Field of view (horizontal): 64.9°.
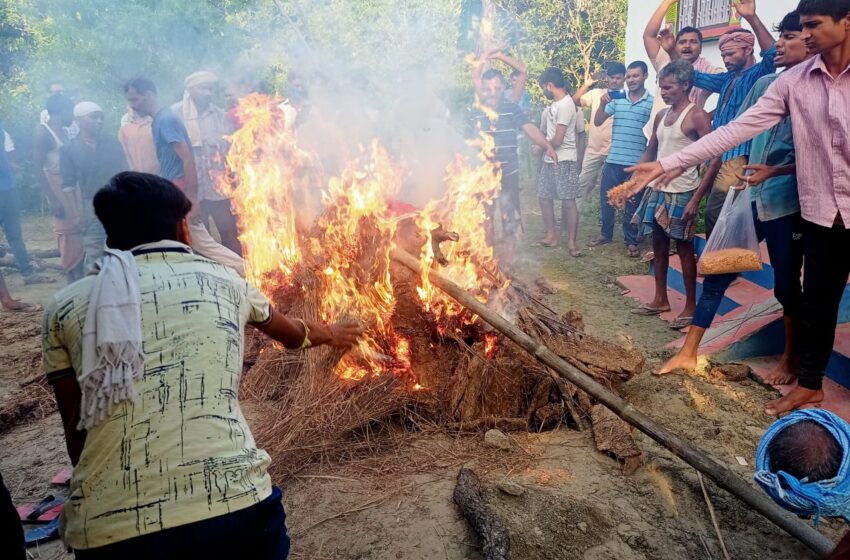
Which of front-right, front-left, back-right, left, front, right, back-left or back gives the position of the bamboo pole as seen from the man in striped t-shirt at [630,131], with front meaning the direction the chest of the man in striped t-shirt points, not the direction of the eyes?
front-left

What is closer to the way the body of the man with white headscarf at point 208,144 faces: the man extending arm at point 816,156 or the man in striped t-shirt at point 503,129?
the man extending arm

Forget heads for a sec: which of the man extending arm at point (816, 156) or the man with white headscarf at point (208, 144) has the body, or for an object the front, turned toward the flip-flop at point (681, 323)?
the man with white headscarf

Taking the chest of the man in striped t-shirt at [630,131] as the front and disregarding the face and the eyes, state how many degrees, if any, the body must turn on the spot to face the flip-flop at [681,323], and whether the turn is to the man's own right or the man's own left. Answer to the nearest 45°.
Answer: approximately 45° to the man's own left

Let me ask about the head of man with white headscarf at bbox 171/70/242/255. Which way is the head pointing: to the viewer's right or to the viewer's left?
to the viewer's right

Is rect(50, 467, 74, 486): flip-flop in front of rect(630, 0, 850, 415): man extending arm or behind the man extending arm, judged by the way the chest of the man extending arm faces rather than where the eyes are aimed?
in front

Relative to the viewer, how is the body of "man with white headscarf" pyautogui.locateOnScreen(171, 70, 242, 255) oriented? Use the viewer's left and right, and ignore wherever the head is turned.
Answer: facing the viewer and to the right of the viewer

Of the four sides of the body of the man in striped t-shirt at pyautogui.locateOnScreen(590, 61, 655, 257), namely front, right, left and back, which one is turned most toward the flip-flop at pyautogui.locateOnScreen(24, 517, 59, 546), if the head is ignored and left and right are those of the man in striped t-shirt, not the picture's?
front

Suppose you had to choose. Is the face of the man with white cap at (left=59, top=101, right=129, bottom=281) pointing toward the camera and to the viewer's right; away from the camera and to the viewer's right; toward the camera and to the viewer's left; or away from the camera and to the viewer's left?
toward the camera and to the viewer's right

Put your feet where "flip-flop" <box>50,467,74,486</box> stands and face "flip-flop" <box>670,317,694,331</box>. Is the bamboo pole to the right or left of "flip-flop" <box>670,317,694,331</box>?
right

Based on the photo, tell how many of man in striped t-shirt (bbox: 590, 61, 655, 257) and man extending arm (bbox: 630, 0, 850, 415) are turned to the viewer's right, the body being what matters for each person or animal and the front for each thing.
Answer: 0

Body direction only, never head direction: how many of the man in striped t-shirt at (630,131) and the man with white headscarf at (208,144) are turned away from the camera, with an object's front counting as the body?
0
